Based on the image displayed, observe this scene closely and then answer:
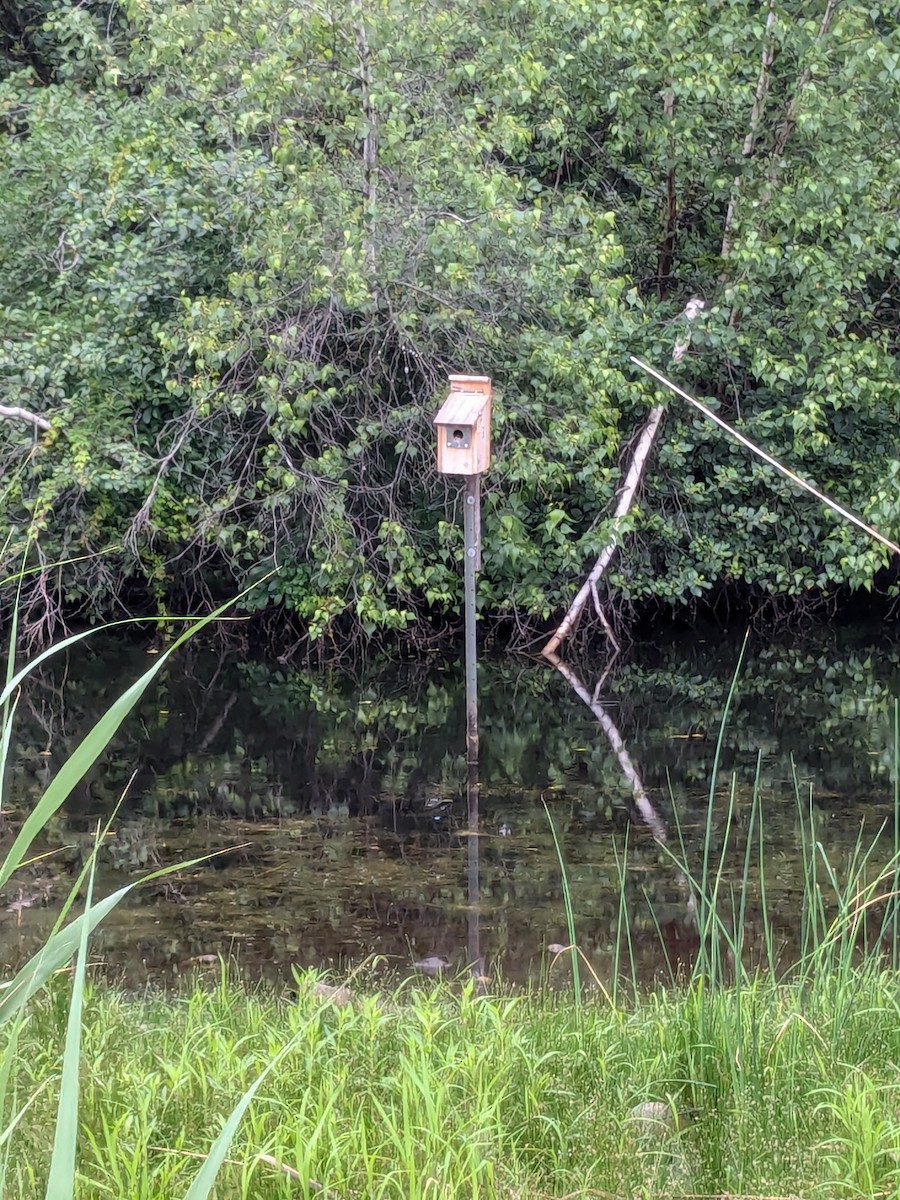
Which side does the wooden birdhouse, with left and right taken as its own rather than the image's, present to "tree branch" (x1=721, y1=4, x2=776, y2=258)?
back

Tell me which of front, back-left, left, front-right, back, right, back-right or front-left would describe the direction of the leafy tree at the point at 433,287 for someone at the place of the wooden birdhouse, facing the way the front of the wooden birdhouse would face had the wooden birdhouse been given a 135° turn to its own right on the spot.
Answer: front

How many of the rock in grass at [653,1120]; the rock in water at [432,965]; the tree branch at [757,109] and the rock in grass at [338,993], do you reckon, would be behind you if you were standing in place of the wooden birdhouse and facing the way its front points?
1

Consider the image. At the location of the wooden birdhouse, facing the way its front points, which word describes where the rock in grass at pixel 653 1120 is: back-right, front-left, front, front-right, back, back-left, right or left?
front-left

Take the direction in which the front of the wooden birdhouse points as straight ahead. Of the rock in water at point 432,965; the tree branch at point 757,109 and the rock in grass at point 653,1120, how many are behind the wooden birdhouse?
1

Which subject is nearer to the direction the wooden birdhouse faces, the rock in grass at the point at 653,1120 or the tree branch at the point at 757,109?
the rock in grass

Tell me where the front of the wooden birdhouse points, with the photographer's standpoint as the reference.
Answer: facing the viewer and to the left of the viewer

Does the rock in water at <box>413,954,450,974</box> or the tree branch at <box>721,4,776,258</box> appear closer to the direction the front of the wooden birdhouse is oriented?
the rock in water

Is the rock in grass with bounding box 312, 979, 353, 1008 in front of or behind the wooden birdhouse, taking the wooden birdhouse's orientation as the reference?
in front

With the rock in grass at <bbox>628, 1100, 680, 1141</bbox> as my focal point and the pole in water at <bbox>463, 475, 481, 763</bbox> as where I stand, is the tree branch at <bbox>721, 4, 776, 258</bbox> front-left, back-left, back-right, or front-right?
back-left
